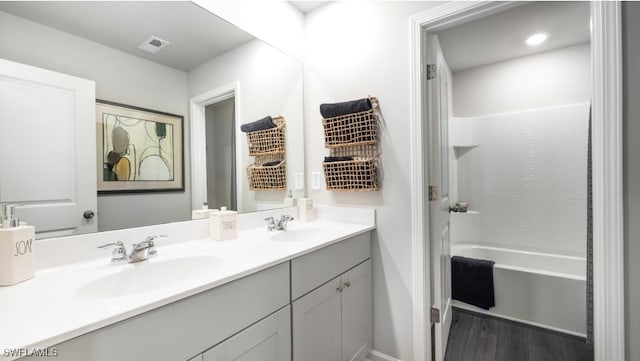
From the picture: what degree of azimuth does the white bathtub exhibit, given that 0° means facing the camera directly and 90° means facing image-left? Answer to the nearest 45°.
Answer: approximately 45°

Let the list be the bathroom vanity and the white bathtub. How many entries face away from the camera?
0

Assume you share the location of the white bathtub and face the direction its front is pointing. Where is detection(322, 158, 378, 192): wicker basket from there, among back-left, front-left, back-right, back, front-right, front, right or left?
front

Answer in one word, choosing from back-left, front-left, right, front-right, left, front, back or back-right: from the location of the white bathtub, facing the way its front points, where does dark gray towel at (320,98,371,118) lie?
front

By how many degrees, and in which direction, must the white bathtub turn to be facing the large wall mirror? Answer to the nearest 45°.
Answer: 0° — it already faces it

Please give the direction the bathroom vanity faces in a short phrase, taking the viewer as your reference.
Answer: facing the viewer and to the right of the viewer

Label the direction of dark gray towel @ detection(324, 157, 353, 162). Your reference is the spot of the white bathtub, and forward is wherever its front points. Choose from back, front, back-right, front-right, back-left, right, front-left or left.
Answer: front

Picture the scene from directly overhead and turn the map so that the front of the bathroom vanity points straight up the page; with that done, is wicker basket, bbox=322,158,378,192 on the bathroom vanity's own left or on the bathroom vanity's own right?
on the bathroom vanity's own left
